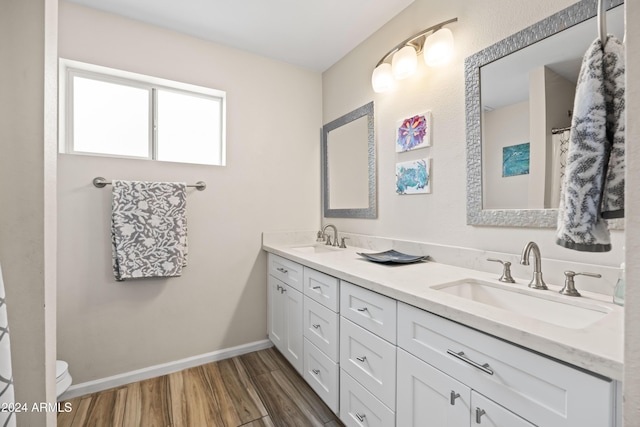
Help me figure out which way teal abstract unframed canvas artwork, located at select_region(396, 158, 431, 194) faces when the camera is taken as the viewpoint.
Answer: facing the viewer and to the left of the viewer

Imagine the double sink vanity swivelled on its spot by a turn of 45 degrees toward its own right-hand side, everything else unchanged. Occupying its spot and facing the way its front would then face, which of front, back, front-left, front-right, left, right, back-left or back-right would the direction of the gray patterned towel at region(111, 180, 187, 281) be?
front

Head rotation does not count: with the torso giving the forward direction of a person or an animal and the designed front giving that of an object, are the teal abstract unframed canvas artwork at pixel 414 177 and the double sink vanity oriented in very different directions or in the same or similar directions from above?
same or similar directions

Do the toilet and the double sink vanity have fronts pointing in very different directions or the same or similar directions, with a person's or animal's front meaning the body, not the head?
very different directions

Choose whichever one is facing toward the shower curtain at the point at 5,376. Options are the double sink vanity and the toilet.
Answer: the double sink vanity

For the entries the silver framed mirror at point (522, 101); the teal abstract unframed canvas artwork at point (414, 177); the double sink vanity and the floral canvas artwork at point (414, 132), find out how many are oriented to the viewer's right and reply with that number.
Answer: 0

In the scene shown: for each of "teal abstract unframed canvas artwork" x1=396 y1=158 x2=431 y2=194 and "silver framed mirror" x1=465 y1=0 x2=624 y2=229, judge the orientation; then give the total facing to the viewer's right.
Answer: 0

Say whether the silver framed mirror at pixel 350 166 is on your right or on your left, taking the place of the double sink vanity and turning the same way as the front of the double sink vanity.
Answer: on your right

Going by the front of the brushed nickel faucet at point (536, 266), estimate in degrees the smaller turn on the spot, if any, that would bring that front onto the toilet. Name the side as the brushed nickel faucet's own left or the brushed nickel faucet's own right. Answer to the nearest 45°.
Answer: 0° — it already faces it
